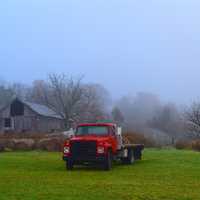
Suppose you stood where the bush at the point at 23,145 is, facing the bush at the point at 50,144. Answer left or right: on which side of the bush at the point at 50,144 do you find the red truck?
right

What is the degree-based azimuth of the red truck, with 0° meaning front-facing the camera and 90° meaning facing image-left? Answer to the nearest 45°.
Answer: approximately 45°

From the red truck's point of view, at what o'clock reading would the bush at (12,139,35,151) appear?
The bush is roughly at 4 o'clock from the red truck.

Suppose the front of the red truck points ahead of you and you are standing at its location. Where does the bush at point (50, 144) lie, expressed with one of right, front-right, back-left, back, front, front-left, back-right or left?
back-right
